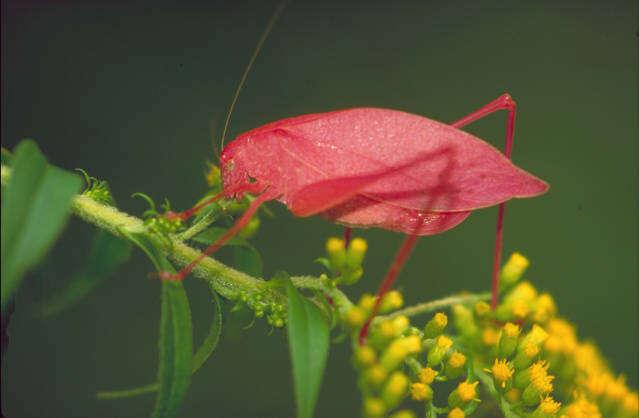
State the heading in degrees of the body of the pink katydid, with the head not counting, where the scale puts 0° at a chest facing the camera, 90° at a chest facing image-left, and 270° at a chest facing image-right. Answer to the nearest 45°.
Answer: approximately 90°
